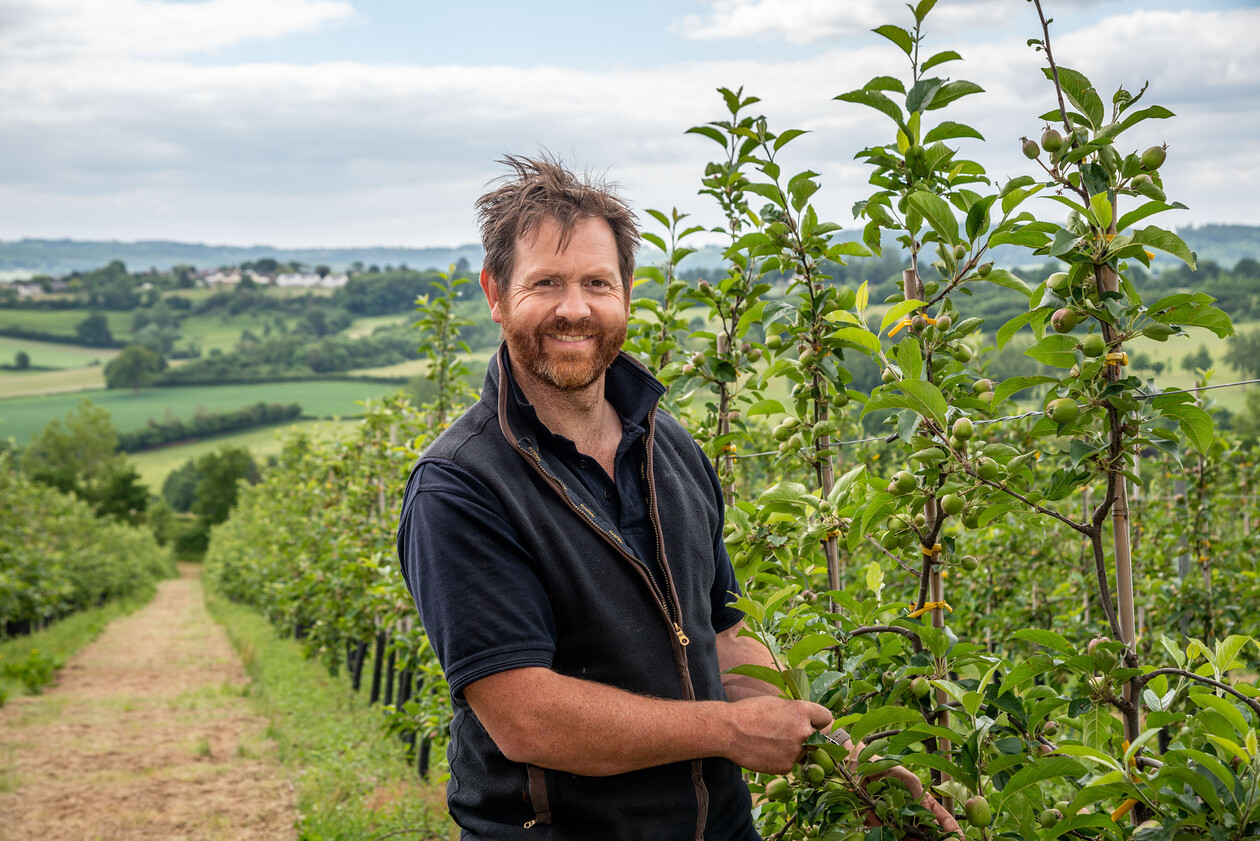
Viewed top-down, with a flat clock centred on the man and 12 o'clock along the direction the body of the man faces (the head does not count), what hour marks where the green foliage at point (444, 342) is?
The green foliage is roughly at 7 o'clock from the man.

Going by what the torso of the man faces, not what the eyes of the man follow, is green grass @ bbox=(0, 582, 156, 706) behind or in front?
behind

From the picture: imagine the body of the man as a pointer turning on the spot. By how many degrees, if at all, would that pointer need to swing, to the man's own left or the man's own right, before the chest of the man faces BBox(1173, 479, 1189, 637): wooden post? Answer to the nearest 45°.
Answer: approximately 90° to the man's own left

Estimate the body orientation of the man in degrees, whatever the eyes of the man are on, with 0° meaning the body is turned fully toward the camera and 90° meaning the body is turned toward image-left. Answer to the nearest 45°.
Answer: approximately 315°
